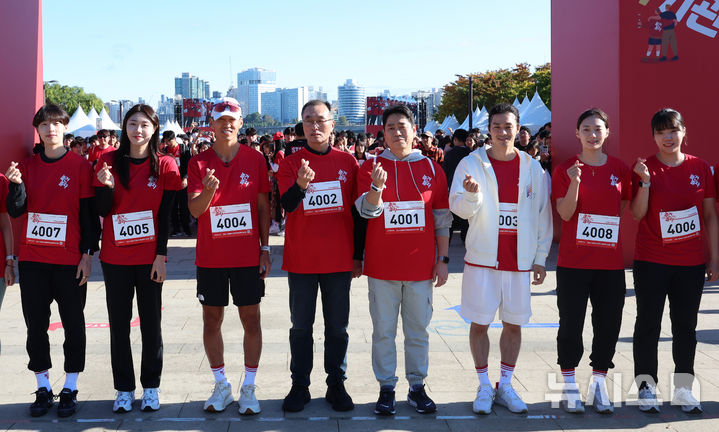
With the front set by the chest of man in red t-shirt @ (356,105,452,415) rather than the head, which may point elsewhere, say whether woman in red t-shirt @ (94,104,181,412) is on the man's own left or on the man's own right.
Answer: on the man's own right

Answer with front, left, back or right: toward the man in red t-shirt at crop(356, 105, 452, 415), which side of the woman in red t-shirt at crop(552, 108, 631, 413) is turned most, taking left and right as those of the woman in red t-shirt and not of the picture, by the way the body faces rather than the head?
right

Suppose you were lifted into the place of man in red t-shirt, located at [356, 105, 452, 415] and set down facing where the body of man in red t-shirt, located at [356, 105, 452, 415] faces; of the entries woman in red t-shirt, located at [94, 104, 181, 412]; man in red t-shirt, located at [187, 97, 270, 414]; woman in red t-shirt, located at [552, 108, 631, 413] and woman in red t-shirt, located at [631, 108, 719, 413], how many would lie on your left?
2

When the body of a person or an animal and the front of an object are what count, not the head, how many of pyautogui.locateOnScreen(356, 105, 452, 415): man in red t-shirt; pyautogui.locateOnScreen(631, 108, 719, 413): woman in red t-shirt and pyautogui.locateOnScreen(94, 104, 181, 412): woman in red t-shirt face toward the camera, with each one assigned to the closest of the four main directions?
3

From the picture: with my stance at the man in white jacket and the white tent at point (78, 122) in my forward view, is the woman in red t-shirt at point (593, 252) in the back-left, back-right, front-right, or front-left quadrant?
back-right

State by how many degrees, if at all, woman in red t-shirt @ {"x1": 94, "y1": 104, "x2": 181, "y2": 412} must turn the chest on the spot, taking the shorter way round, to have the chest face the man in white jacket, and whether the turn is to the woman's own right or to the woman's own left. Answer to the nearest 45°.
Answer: approximately 90° to the woman's own left

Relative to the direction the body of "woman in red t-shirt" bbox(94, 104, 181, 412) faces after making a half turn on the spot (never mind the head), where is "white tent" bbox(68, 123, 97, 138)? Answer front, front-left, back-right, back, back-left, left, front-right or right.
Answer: front

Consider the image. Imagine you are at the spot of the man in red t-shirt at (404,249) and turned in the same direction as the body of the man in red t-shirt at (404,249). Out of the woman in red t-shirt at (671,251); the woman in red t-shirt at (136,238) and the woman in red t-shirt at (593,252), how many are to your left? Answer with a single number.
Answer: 2

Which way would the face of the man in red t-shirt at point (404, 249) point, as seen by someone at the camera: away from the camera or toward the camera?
toward the camera

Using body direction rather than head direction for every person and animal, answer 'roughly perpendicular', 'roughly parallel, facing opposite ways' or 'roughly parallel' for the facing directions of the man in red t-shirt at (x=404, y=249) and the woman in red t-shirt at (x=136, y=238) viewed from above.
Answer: roughly parallel

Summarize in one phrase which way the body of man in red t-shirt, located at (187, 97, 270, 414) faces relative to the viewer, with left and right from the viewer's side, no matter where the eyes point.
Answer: facing the viewer

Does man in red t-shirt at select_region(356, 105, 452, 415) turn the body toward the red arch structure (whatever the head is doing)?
no

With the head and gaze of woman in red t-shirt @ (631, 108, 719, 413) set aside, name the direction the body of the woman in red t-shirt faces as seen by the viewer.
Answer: toward the camera

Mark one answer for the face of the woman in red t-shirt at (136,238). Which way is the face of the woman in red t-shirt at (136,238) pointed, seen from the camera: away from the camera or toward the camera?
toward the camera

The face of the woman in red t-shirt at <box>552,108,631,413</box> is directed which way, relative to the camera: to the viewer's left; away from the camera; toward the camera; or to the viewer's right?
toward the camera

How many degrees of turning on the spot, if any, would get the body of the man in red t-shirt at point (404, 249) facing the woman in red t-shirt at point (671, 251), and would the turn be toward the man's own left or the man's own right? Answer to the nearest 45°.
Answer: approximately 90° to the man's own left
